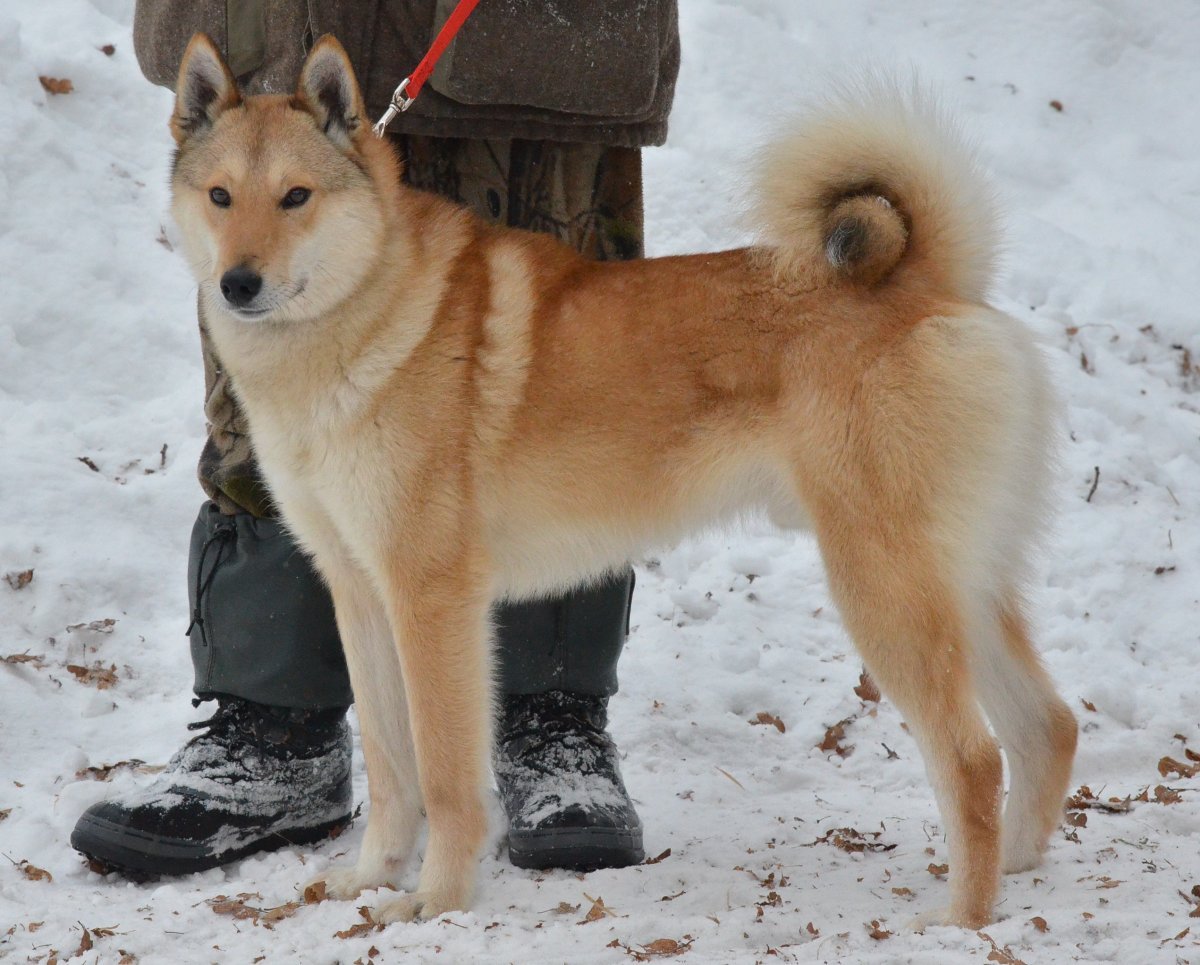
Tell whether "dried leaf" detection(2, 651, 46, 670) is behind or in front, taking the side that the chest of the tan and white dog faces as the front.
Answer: in front

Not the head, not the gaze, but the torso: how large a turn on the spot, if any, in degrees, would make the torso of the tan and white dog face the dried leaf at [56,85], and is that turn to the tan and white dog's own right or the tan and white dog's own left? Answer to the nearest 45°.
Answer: approximately 45° to the tan and white dog's own right

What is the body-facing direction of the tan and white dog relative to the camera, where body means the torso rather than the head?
to the viewer's left

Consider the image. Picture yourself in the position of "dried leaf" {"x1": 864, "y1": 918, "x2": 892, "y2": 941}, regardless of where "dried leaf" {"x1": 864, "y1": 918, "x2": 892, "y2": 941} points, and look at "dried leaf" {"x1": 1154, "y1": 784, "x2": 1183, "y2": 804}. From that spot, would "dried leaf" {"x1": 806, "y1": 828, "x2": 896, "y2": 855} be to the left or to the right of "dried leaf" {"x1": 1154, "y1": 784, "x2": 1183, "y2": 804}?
left

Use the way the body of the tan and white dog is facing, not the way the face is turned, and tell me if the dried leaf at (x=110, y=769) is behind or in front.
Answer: in front

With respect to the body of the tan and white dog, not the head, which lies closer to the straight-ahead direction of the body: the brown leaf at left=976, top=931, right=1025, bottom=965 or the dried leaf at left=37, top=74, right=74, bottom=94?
the dried leaf

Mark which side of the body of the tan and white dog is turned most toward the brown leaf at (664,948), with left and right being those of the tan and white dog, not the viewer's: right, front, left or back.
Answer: left

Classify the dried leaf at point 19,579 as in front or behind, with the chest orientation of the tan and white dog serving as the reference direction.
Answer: in front

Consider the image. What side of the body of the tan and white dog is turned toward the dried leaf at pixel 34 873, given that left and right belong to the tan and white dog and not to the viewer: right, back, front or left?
front
